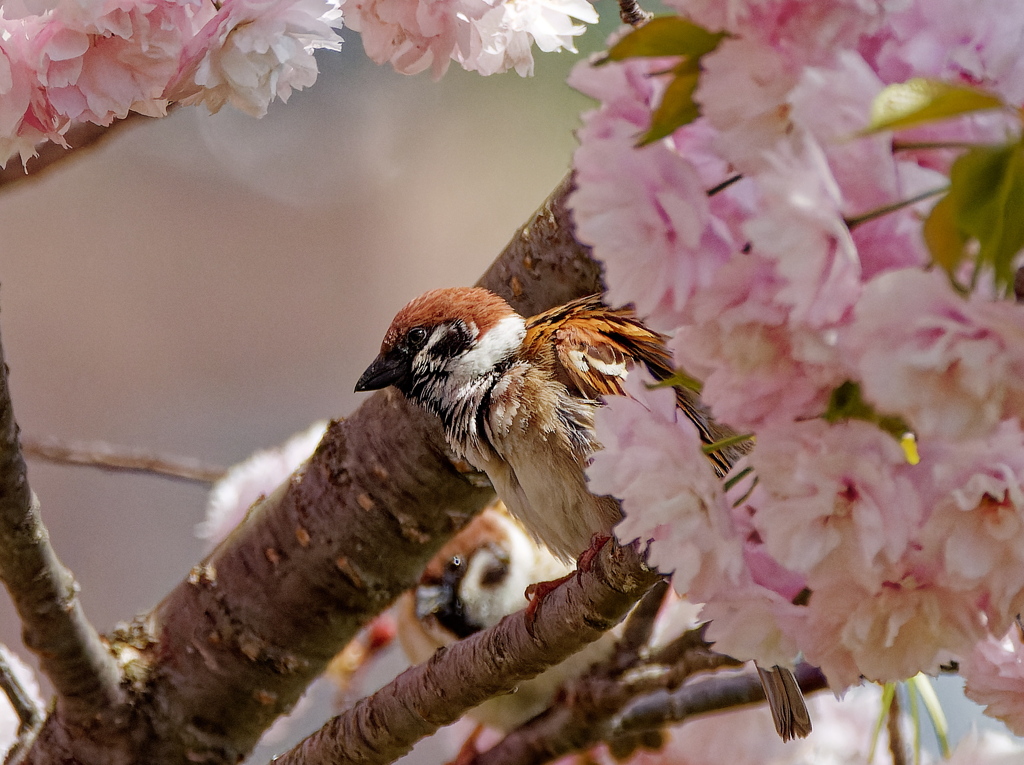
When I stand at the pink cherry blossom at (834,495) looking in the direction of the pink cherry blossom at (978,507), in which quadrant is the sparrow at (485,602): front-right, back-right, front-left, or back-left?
back-left

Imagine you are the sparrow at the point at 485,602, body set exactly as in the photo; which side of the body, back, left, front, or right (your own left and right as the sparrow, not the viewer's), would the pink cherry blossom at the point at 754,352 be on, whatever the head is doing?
left

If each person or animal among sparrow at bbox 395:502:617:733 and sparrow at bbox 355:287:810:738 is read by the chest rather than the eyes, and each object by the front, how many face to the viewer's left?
2

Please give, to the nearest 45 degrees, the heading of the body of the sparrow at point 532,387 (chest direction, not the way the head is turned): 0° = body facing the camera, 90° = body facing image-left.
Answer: approximately 90°

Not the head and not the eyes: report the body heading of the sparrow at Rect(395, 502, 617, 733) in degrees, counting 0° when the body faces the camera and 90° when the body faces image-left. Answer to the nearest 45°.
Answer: approximately 90°
